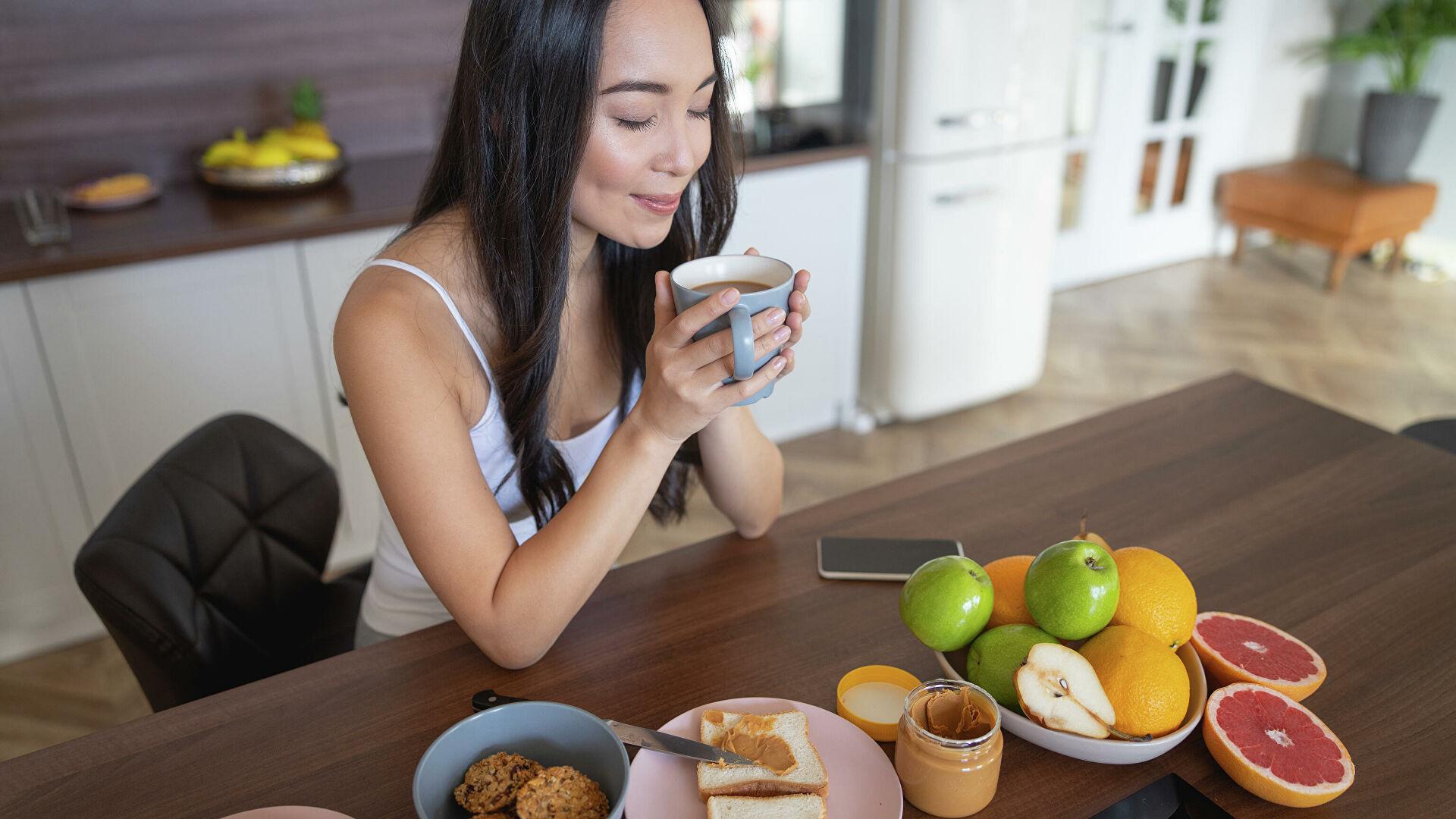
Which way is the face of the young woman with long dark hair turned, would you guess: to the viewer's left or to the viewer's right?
to the viewer's right

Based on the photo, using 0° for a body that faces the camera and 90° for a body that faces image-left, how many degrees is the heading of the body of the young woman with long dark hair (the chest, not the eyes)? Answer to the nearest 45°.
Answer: approximately 315°

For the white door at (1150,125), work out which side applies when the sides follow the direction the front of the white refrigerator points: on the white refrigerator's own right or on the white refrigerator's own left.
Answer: on the white refrigerator's own left

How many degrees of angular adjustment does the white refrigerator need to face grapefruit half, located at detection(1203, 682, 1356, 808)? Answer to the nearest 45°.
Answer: approximately 45° to its right

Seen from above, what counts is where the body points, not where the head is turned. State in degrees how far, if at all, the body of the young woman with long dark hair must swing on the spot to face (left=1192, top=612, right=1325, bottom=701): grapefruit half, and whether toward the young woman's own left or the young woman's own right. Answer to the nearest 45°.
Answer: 0° — they already face it
